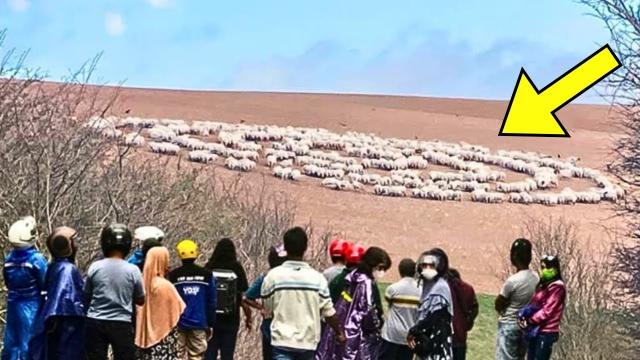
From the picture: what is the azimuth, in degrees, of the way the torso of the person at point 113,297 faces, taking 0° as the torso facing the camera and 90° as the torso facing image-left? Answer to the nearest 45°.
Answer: approximately 180°

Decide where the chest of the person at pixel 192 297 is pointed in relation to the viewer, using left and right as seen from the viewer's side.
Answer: facing away from the viewer

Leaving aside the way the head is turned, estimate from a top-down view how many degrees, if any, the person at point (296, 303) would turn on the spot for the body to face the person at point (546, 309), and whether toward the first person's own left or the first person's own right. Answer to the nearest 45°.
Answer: approximately 45° to the first person's own right

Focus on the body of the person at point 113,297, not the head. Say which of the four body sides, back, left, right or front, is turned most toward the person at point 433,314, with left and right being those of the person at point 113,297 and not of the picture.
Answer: right

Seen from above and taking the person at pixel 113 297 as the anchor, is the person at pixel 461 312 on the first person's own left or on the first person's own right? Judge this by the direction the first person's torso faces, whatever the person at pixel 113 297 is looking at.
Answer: on the first person's own right

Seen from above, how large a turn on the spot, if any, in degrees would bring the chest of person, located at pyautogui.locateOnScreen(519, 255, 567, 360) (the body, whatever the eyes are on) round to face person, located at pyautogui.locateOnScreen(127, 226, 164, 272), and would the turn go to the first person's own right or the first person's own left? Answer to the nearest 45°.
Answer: approximately 45° to the first person's own left

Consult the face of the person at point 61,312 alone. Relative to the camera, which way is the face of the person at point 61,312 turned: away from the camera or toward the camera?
away from the camera

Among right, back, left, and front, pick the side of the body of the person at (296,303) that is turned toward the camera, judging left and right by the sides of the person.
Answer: back
